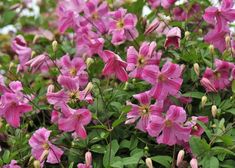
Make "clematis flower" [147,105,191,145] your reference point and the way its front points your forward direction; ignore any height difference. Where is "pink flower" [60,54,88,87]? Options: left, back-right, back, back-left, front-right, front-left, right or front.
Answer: back-right

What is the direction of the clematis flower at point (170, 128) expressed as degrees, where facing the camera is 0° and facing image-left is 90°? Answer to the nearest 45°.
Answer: approximately 0°
